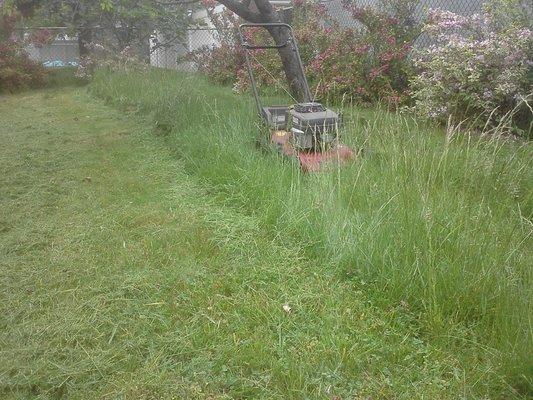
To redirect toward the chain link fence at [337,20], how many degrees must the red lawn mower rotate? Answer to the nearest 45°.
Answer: approximately 135° to its left

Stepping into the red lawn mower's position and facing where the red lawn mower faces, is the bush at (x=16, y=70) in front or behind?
behind

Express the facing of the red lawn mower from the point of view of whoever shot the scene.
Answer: facing the viewer and to the right of the viewer

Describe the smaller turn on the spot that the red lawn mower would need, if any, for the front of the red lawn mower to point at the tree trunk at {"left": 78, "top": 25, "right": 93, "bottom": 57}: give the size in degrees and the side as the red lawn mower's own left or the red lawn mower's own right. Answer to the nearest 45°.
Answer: approximately 180°

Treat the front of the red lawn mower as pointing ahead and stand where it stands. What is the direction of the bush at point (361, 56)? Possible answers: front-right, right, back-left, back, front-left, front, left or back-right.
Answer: back-left

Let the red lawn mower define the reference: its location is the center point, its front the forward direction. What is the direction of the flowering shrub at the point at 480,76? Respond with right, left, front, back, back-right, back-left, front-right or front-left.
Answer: left
